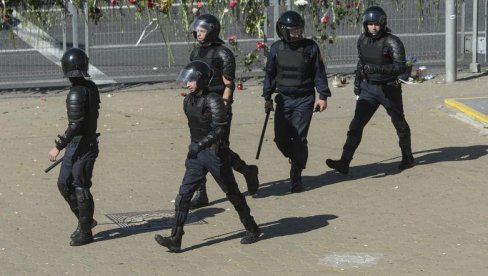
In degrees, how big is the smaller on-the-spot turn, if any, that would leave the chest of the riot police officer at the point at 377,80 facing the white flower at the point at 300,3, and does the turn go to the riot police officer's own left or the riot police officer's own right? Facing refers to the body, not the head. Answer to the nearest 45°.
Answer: approximately 135° to the riot police officer's own right

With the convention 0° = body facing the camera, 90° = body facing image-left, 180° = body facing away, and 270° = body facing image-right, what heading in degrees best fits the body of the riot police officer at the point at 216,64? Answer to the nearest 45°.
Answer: approximately 45°

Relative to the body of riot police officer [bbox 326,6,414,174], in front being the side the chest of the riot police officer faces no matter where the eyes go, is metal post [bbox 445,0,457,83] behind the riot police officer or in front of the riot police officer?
behind

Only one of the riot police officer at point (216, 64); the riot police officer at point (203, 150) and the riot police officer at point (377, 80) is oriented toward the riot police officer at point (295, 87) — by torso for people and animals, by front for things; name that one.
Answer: the riot police officer at point (377, 80)

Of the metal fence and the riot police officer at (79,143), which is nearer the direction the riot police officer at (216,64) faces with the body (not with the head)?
the riot police officer

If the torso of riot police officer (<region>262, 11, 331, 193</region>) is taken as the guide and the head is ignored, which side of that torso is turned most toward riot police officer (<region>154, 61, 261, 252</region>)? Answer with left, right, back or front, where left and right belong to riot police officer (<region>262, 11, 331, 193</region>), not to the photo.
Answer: front

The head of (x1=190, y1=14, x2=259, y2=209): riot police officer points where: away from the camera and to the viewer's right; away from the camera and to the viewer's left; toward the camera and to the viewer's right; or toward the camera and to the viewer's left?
toward the camera and to the viewer's left

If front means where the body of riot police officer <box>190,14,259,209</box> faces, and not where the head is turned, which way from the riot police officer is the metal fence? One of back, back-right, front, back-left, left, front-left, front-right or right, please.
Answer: back-right

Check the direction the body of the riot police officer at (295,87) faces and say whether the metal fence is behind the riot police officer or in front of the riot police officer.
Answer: behind

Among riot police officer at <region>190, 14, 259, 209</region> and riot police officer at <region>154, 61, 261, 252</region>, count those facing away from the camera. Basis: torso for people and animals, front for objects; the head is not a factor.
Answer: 0
